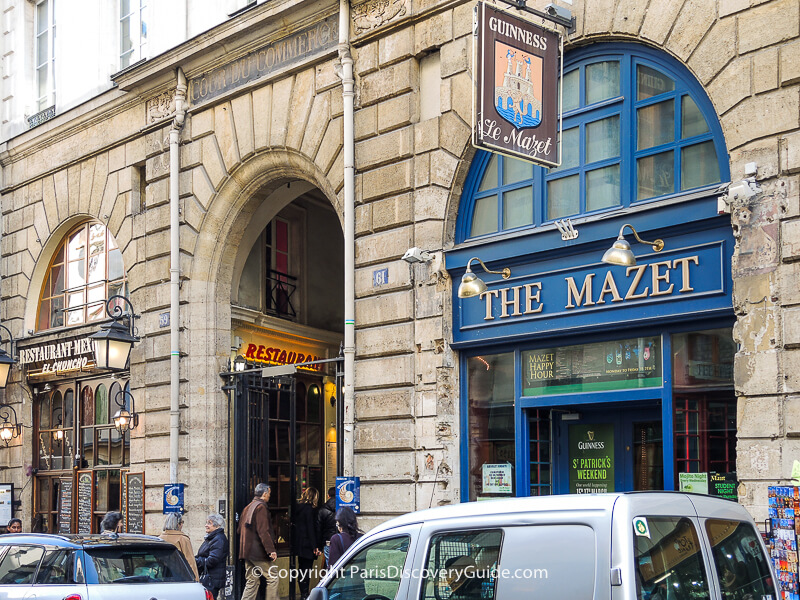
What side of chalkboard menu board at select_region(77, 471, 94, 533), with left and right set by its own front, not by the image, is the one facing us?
front

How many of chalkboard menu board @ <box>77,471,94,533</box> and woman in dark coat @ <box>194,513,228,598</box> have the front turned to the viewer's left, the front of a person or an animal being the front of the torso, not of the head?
1

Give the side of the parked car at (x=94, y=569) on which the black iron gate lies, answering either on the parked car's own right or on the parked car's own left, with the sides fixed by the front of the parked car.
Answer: on the parked car's own right

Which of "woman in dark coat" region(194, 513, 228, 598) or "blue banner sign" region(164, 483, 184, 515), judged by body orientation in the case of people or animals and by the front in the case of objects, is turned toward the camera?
the blue banner sign

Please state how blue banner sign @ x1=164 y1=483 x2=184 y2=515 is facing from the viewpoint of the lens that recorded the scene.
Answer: facing the viewer

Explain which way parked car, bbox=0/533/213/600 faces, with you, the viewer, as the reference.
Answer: facing away from the viewer and to the left of the viewer

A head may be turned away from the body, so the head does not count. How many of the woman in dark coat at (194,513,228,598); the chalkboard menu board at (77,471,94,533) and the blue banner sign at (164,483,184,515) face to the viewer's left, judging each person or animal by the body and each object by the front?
1

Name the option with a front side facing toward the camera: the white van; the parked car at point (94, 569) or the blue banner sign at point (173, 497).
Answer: the blue banner sign

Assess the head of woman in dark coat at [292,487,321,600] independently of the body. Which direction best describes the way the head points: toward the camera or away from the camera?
away from the camera
